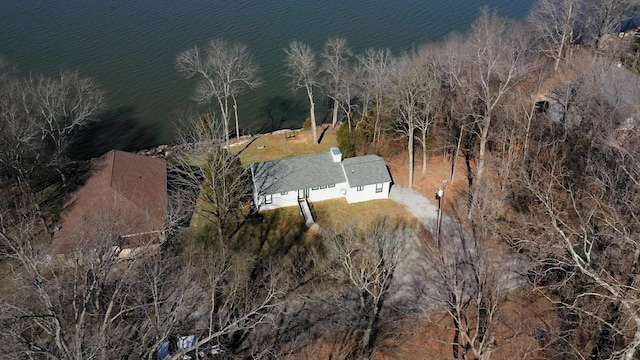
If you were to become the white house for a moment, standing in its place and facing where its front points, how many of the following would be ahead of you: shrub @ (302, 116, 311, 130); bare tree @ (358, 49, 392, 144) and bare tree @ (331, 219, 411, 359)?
1

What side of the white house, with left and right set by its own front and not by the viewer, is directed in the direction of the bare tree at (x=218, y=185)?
right

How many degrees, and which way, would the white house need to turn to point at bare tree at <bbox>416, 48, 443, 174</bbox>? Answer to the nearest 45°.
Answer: approximately 135° to its left

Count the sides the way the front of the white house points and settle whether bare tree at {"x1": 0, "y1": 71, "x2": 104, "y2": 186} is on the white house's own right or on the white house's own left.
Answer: on the white house's own right

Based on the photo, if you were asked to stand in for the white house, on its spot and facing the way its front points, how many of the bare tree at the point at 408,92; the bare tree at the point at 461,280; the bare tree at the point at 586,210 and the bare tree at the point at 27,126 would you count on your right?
1

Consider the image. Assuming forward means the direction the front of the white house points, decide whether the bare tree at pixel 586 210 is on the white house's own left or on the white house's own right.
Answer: on the white house's own left

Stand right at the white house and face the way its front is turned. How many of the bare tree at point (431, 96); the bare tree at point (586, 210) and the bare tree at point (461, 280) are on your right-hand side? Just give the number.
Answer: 0

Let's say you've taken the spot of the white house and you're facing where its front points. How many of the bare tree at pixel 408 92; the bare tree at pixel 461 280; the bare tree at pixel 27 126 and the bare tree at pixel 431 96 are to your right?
1

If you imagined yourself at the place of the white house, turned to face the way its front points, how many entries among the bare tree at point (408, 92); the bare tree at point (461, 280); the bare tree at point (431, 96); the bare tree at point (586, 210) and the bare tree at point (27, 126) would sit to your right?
1

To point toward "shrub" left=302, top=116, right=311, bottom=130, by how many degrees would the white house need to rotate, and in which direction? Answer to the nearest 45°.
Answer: approximately 180°

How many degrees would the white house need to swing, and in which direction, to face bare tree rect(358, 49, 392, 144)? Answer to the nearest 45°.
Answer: approximately 135° to its left

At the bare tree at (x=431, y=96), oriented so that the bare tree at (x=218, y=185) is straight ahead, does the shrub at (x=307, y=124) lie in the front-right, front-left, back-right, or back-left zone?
front-right

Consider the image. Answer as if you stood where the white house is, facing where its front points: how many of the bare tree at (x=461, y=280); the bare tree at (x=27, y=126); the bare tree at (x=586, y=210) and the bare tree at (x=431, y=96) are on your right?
1

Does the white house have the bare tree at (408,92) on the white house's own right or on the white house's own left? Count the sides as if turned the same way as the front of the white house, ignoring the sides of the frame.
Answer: on the white house's own left

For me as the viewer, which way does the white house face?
facing the viewer

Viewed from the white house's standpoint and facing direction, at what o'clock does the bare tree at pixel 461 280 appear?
The bare tree is roughly at 11 o'clock from the white house.

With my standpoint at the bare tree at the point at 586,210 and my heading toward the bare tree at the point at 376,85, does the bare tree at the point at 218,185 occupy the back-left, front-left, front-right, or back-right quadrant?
front-left
